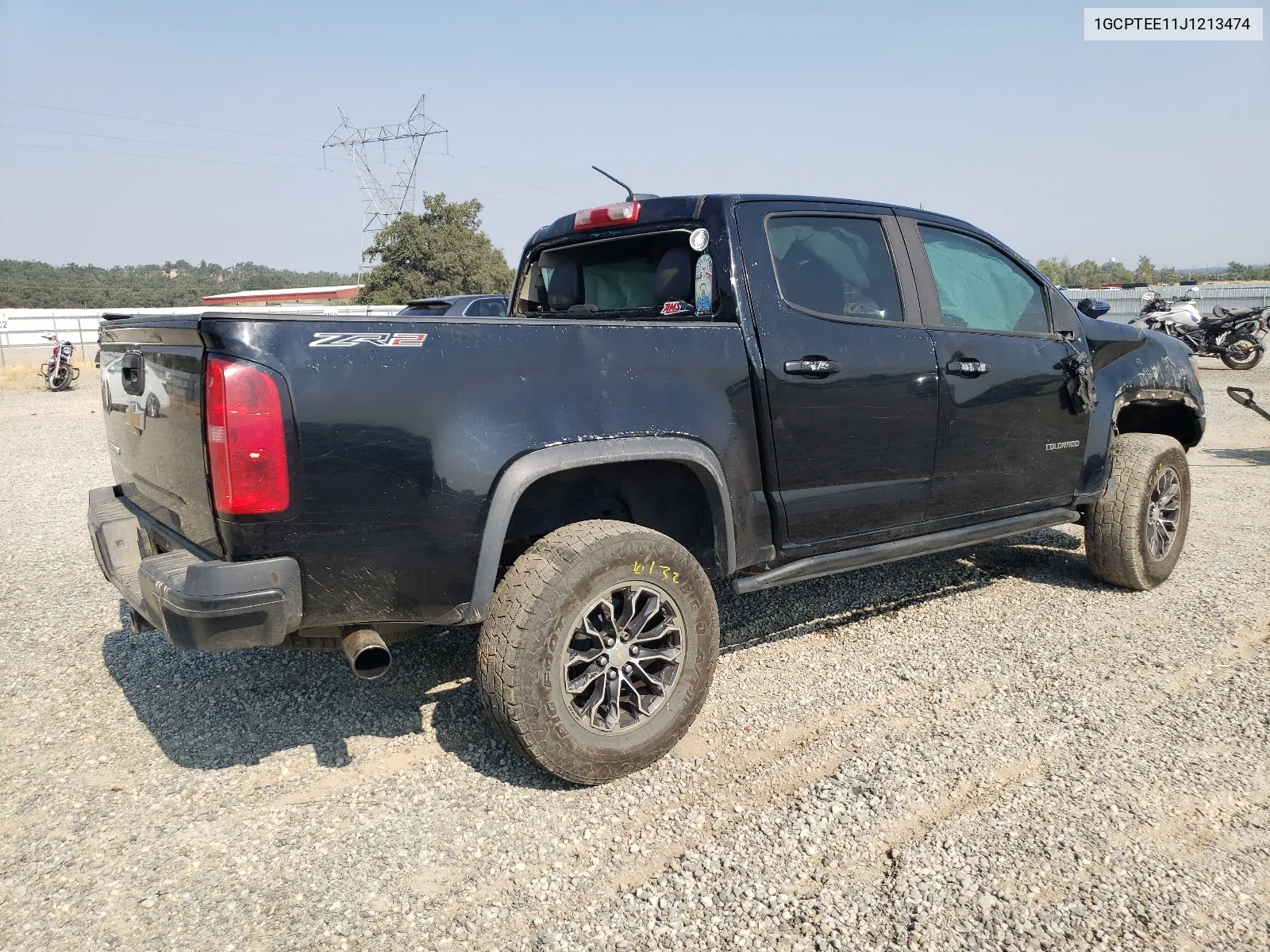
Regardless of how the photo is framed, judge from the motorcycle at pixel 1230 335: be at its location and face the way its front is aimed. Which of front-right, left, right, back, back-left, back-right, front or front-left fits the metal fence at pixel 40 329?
front

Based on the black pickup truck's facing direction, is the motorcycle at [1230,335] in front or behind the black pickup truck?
in front

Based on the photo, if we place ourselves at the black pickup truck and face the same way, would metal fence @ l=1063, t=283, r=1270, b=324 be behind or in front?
in front

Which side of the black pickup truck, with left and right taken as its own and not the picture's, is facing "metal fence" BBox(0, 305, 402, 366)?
left

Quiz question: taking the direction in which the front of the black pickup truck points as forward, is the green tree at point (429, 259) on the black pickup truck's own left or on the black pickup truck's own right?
on the black pickup truck's own left

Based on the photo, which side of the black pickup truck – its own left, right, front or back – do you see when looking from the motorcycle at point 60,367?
left

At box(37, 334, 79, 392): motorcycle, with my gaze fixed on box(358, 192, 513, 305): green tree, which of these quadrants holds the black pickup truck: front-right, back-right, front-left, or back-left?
back-right

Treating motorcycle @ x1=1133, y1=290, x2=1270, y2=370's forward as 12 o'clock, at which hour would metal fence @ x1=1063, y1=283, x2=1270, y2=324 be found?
The metal fence is roughly at 3 o'clock from the motorcycle.

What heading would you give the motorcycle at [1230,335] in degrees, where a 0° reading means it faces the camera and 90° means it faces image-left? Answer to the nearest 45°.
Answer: approximately 90°

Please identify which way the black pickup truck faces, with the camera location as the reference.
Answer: facing away from the viewer and to the right of the viewer

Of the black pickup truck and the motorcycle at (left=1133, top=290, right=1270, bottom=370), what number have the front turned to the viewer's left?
1
